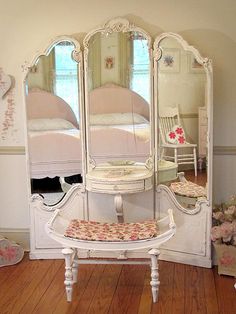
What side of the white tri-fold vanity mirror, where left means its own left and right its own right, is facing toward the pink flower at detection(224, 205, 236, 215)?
left

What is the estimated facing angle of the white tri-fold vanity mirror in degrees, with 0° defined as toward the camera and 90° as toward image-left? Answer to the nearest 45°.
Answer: approximately 0°

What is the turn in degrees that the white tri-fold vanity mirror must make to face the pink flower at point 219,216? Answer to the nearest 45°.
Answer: approximately 90° to its left
